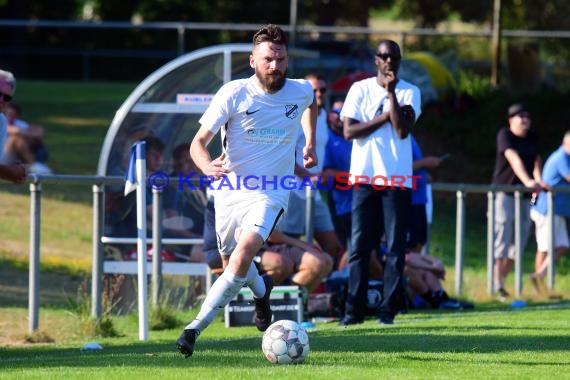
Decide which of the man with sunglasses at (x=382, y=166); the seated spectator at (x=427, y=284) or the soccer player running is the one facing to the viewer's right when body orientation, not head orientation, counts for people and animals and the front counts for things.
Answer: the seated spectator

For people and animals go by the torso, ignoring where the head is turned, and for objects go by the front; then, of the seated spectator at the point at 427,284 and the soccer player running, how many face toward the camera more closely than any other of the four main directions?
1

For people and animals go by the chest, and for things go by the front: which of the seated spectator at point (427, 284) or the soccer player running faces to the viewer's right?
the seated spectator

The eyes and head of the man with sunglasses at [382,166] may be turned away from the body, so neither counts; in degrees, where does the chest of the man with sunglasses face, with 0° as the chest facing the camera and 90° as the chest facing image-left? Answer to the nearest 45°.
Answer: approximately 0°

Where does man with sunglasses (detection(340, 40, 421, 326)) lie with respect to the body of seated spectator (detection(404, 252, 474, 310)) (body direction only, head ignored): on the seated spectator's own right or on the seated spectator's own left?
on the seated spectator's own right

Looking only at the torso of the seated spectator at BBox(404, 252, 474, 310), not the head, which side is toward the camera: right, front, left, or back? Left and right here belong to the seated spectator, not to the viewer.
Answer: right

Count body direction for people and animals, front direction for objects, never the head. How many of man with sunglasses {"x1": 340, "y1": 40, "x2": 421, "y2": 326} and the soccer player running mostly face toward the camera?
2

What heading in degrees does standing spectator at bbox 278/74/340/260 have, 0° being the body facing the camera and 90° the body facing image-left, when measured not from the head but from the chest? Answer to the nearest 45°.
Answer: approximately 315°
